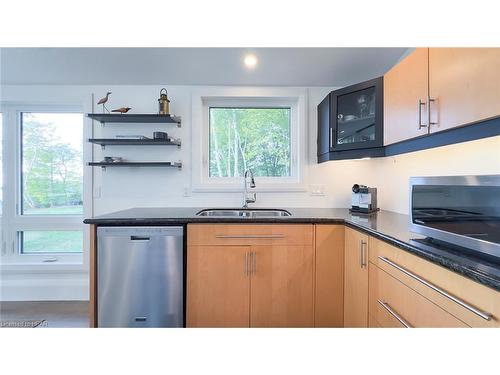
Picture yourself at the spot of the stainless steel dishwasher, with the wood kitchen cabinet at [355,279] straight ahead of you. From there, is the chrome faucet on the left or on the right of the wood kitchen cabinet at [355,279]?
left

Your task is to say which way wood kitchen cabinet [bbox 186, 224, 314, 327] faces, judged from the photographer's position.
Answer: facing the viewer

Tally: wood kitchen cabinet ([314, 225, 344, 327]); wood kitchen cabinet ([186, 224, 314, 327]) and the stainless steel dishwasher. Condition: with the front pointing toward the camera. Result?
3

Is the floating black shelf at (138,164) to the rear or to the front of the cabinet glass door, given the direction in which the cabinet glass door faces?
to the front

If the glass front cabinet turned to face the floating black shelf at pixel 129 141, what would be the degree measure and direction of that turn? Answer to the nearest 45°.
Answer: approximately 45° to its right

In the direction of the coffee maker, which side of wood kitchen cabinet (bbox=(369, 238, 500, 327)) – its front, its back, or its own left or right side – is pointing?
right

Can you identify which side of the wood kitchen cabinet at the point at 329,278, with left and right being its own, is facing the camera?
front

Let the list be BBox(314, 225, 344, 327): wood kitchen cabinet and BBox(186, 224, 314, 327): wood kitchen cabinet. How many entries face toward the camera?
2

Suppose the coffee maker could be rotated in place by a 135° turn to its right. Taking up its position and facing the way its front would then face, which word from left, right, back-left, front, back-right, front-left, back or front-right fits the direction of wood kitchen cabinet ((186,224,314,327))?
back-left

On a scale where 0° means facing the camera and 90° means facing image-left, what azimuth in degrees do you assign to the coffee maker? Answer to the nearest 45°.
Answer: approximately 45°

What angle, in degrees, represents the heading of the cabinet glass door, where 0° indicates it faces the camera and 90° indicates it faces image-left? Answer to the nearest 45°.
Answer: approximately 45°

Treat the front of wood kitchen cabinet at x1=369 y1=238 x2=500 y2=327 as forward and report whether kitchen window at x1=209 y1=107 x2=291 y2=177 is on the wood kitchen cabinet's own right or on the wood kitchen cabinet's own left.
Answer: on the wood kitchen cabinet's own right

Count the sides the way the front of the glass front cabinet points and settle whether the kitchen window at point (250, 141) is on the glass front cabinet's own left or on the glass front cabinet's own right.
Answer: on the glass front cabinet's own right
